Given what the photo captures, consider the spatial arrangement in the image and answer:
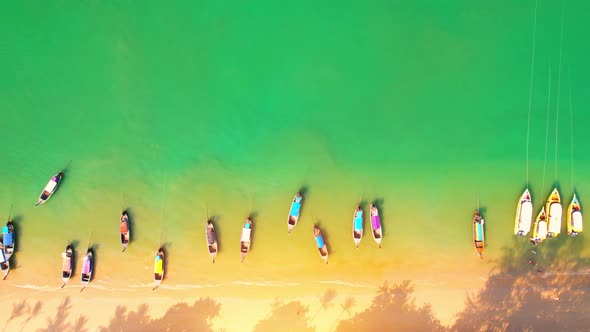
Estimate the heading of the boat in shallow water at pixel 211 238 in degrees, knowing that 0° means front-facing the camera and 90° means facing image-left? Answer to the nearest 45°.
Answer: approximately 0°

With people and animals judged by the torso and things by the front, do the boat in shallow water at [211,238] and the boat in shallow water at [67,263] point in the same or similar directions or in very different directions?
same or similar directions

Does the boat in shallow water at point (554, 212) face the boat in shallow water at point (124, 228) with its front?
no

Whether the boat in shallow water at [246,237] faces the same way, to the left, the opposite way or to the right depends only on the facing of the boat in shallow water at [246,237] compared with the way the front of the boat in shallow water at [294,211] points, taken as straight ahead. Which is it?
the same way

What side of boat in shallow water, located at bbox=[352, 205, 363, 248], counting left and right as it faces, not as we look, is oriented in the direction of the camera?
front

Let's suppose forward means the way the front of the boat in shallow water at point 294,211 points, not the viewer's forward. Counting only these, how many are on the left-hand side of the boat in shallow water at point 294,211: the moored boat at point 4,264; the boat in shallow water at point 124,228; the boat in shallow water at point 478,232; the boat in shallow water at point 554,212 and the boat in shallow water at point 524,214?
3

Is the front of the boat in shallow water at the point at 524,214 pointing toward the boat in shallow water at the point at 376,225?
no

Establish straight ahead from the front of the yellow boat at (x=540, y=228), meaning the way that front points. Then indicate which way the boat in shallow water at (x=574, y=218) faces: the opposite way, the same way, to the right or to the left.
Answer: the same way

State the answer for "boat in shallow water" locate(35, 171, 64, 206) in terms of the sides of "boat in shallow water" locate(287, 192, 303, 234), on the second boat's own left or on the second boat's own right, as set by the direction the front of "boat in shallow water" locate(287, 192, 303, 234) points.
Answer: on the second boat's own right

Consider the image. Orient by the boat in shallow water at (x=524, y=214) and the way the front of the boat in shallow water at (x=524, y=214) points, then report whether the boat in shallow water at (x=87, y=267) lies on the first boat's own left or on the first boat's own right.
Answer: on the first boat's own left

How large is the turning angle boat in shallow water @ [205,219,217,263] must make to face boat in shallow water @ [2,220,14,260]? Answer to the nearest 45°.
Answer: approximately 90° to its right
